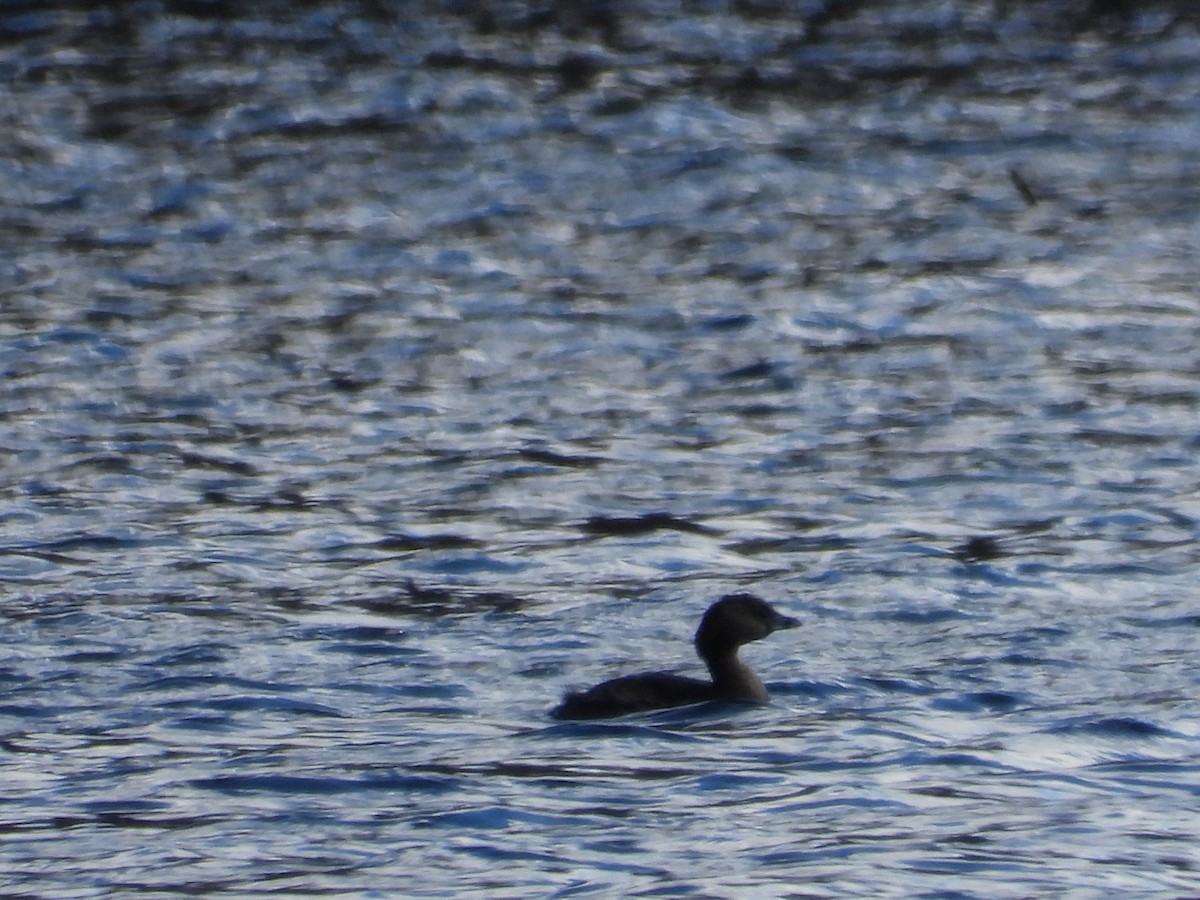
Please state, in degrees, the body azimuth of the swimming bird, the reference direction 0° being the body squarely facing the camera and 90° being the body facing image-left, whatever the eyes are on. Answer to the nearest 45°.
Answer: approximately 270°
